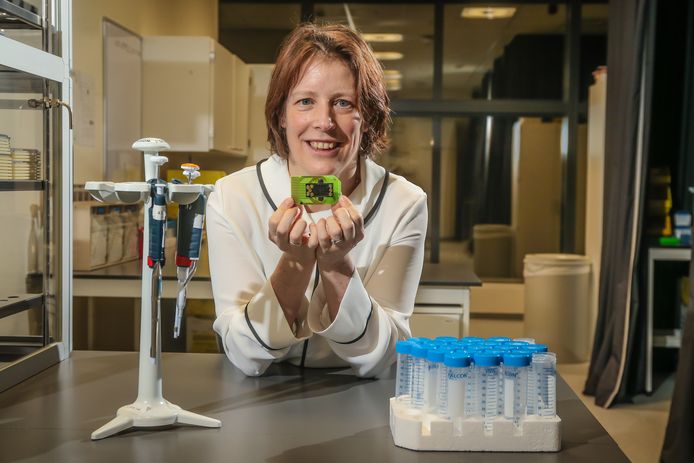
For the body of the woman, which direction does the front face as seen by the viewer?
toward the camera

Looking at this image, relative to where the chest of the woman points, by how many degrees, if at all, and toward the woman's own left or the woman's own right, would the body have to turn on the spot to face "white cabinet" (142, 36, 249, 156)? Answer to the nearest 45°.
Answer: approximately 180°

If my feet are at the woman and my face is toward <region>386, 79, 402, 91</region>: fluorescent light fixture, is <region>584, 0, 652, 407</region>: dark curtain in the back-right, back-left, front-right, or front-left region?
front-right

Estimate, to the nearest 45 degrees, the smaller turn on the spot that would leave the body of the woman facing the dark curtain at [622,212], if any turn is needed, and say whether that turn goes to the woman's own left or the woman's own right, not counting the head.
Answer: approximately 135° to the woman's own left
